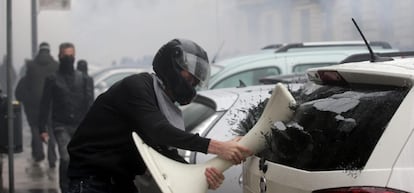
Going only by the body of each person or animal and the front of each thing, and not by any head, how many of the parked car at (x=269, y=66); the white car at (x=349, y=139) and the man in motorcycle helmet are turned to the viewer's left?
1

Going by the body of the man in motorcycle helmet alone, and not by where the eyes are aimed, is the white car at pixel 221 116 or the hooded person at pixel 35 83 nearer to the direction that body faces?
the white car

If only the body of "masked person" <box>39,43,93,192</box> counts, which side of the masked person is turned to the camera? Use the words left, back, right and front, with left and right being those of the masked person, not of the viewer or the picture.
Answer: front

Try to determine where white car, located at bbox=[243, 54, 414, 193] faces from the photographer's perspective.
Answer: facing away from the viewer and to the right of the viewer

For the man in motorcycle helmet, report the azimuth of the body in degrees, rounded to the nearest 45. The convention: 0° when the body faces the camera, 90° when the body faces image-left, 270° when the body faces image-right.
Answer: approximately 270°

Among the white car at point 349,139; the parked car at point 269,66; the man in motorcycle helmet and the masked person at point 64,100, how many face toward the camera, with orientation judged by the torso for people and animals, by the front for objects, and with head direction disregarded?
1

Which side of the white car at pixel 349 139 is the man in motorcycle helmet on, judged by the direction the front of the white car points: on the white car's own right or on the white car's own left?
on the white car's own left

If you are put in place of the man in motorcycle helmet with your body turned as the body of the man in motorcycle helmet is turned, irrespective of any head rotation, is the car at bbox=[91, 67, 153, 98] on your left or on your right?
on your left

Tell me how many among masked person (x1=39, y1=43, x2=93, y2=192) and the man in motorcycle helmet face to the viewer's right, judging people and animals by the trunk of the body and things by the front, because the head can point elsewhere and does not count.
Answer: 1

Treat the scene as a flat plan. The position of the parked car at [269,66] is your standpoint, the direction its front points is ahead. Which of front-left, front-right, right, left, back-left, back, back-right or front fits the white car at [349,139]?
left

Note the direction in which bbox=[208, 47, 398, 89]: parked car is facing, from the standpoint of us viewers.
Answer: facing to the left of the viewer

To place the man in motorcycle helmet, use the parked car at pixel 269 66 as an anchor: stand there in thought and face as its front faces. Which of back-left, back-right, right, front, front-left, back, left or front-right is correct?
left

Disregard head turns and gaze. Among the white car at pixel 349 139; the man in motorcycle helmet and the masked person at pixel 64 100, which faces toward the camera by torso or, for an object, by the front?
the masked person

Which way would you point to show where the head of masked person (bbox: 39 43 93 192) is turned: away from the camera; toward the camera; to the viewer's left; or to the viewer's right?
toward the camera

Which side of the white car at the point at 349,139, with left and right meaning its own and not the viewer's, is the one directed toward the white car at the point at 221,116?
left

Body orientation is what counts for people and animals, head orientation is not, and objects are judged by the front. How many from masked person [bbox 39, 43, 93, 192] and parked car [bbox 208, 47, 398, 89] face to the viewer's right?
0
